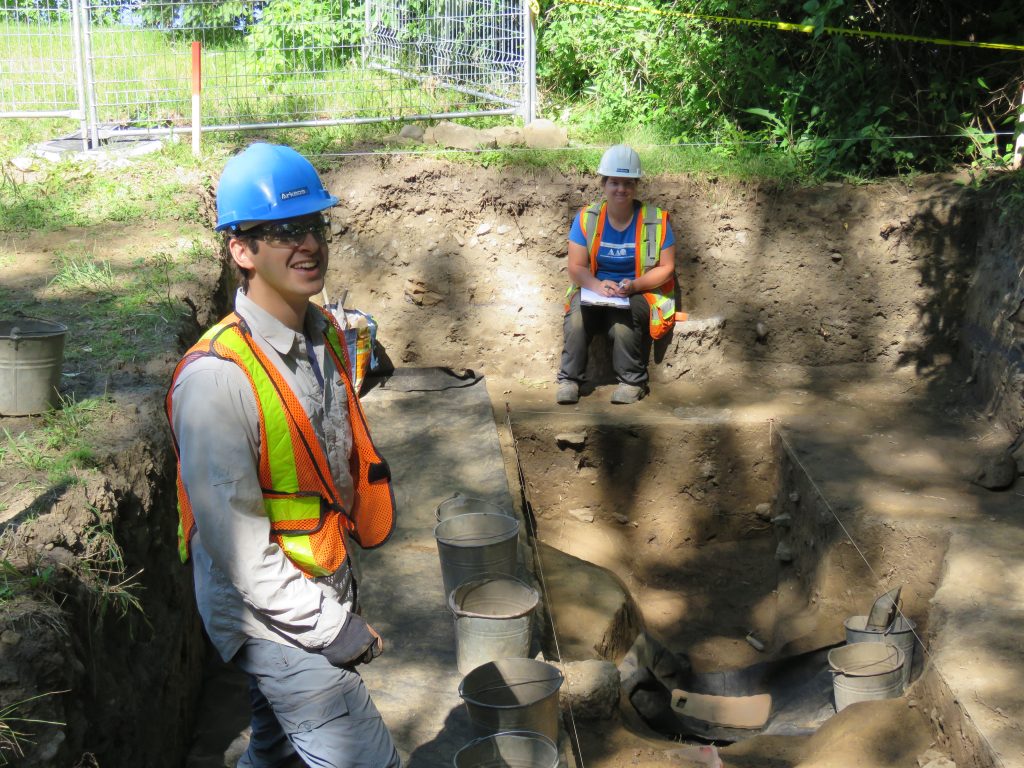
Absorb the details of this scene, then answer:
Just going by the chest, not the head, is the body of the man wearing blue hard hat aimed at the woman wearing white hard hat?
no

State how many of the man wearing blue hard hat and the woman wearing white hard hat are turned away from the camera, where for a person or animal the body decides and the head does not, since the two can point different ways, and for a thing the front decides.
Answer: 0

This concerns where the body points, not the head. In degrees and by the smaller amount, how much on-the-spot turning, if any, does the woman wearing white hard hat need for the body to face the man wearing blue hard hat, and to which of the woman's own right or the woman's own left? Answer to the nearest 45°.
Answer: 0° — they already face them

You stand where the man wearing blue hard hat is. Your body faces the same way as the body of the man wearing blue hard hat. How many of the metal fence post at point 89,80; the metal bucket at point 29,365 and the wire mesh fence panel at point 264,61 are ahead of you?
0

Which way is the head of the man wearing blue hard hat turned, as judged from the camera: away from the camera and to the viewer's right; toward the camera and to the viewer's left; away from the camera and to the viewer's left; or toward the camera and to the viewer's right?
toward the camera and to the viewer's right

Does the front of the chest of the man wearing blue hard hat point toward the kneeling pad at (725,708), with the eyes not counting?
no

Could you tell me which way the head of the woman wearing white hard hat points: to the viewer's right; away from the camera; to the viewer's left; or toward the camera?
toward the camera

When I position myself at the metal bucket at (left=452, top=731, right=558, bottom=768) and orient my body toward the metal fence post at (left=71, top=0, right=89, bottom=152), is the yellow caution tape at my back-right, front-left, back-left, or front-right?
front-right

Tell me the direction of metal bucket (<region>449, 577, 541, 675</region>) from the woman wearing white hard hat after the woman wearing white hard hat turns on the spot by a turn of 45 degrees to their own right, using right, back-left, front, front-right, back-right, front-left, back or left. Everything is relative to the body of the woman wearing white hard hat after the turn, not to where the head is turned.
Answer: front-left

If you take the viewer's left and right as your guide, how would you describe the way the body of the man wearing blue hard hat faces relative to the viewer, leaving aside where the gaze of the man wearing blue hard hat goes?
facing the viewer and to the right of the viewer

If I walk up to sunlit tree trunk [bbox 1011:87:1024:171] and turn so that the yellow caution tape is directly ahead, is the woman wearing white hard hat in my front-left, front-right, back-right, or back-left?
front-left

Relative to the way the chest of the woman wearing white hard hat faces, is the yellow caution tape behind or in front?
behind

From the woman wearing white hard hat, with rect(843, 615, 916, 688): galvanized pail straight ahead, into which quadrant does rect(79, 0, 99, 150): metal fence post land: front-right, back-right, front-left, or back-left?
back-right

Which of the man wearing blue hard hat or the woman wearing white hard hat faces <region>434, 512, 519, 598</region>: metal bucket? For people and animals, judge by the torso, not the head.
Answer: the woman wearing white hard hat

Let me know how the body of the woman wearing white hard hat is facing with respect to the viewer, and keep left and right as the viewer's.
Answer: facing the viewer

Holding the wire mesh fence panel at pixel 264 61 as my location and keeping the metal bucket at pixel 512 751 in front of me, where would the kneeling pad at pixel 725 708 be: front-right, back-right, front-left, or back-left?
front-left

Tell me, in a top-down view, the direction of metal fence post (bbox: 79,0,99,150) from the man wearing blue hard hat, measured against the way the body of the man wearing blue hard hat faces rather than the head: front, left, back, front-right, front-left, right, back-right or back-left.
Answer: back-left
